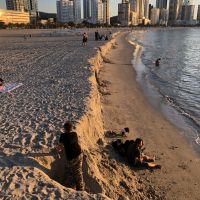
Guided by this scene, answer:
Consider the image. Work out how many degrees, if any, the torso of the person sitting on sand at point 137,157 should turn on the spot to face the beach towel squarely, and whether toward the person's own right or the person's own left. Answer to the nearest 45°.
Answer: approximately 135° to the person's own left

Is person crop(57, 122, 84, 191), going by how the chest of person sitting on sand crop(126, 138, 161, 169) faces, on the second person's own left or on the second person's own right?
on the second person's own right

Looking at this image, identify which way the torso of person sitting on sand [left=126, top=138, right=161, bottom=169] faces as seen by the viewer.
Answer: to the viewer's right
